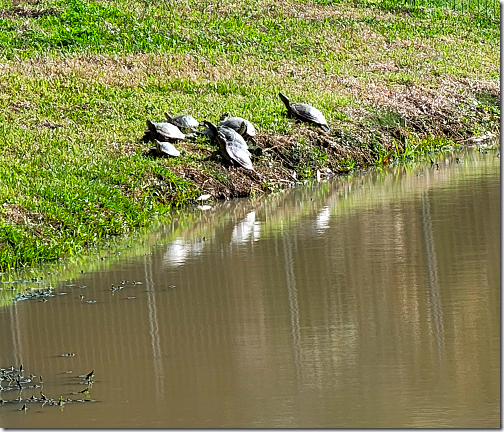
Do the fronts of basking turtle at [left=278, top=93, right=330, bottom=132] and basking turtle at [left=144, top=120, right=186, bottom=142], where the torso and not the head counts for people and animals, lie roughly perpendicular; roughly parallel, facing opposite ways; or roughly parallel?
roughly parallel

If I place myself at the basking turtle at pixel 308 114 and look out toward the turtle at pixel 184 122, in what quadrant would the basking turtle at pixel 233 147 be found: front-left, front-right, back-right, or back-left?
front-left

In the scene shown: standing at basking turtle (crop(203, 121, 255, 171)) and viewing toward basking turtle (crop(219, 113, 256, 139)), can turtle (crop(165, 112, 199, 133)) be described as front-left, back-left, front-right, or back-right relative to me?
front-left

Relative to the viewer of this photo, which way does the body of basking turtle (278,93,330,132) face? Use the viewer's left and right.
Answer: facing to the left of the viewer

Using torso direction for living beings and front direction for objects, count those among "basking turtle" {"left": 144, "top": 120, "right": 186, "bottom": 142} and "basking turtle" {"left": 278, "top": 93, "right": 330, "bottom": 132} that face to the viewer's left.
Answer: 2

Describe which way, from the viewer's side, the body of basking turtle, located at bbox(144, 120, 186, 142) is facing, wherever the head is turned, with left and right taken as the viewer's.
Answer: facing to the left of the viewer

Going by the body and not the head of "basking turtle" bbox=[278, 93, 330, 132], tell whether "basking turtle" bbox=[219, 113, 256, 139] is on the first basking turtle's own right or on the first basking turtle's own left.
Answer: on the first basking turtle's own left

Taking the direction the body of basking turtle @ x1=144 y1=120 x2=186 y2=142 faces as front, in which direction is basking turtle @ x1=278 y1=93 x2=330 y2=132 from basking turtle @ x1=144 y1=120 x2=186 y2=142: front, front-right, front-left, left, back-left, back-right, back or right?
back-right

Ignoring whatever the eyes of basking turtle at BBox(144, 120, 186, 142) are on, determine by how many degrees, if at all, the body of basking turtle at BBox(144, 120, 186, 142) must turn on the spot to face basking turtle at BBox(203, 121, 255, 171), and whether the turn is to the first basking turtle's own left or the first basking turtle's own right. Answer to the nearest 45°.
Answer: approximately 135° to the first basking turtle's own left
